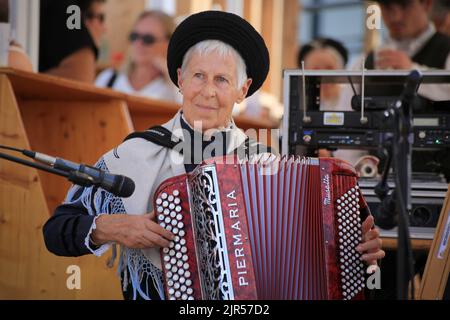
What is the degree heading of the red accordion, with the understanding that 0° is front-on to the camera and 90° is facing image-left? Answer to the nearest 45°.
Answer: approximately 0°

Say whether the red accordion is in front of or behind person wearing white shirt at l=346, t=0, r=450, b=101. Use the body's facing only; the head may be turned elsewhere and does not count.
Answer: in front

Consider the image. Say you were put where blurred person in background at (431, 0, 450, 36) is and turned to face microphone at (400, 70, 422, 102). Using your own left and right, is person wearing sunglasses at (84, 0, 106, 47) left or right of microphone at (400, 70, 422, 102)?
right

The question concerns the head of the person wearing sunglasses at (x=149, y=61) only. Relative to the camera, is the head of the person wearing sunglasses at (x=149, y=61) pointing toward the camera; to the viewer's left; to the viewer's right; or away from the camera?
toward the camera

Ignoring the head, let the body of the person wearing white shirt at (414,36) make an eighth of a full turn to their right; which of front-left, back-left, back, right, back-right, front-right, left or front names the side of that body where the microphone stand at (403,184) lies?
left

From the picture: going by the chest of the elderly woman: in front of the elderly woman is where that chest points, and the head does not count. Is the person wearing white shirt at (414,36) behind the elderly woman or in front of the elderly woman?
behind

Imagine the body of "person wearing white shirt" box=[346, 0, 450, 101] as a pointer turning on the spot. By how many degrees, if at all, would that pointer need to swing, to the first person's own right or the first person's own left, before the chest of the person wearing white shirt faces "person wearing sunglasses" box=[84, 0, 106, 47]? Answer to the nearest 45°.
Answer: approximately 45° to the first person's own right

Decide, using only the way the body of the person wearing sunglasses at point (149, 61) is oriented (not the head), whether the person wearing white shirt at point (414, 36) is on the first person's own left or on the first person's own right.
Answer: on the first person's own left

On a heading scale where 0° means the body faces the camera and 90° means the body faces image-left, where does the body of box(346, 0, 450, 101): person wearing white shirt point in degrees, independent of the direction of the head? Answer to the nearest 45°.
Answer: approximately 45°

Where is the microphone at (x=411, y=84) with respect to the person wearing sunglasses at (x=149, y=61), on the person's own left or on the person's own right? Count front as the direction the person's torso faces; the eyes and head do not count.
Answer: on the person's own left

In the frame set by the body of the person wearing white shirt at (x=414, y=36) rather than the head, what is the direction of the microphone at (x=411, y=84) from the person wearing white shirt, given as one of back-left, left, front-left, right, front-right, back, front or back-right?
front-left

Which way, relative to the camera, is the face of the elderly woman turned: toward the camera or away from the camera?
toward the camera

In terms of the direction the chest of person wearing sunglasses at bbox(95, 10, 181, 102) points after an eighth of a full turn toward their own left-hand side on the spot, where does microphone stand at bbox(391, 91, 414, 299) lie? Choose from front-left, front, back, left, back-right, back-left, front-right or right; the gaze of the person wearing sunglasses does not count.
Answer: front

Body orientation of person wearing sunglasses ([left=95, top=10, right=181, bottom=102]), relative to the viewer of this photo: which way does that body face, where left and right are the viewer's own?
facing the viewer and to the left of the viewer

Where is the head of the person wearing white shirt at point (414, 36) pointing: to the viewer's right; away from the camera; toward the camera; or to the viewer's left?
toward the camera

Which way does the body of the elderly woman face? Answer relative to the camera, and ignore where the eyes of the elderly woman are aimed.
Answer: toward the camera

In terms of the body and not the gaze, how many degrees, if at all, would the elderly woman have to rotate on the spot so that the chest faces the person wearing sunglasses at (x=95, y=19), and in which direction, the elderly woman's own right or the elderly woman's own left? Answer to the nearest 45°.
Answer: approximately 180°
